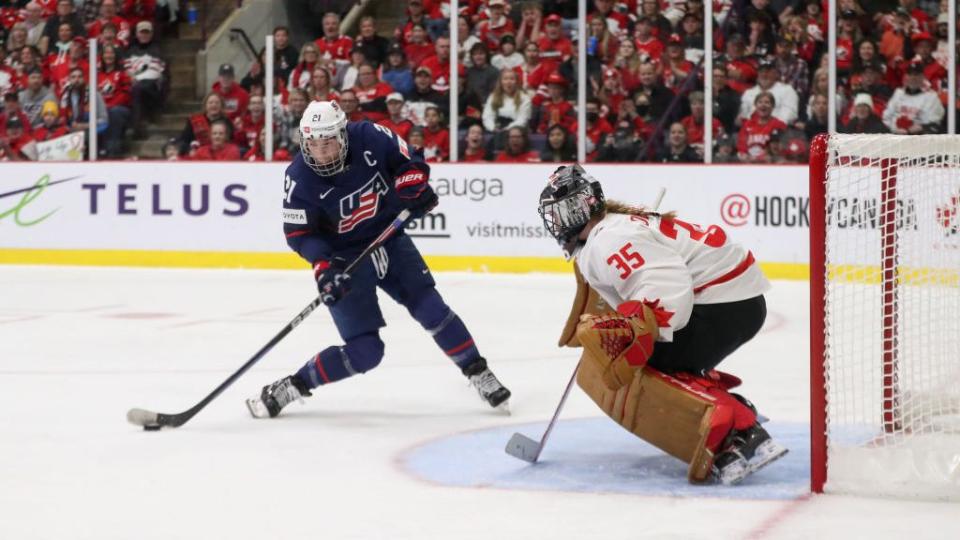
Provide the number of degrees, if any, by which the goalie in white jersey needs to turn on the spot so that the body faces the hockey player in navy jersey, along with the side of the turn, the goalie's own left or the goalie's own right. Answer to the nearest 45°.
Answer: approximately 45° to the goalie's own right

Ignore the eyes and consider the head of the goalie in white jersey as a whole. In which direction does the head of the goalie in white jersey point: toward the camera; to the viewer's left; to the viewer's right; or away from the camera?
to the viewer's left

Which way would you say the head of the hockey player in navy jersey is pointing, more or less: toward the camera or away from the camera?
toward the camera

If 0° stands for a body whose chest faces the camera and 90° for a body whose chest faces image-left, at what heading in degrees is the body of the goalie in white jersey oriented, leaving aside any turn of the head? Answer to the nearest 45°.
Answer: approximately 90°

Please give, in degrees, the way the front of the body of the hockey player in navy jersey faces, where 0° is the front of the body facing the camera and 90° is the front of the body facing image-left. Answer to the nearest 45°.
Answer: approximately 0°

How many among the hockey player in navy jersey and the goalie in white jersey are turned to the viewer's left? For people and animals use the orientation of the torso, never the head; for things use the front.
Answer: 1
